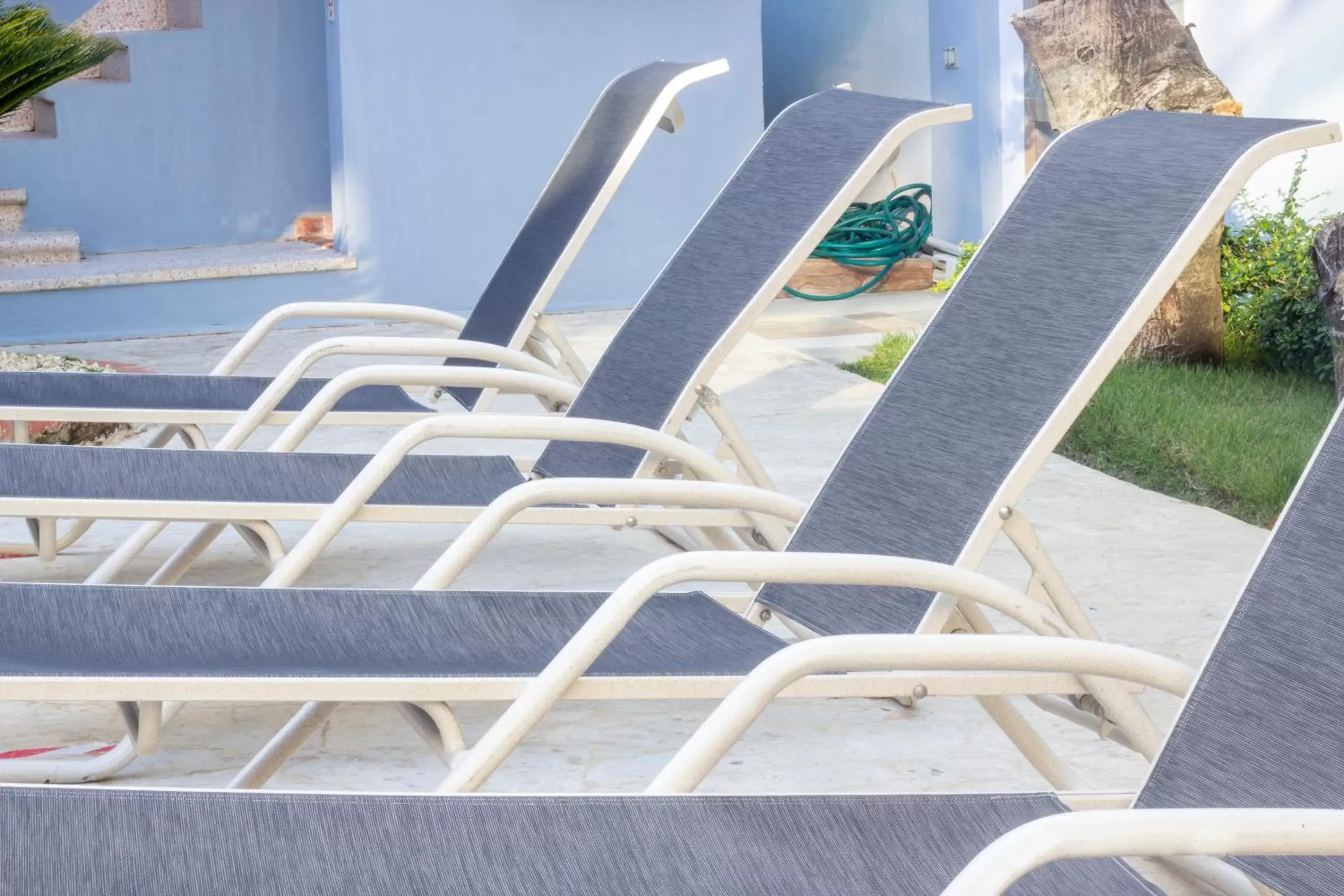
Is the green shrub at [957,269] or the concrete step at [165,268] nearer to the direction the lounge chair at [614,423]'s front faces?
the concrete step

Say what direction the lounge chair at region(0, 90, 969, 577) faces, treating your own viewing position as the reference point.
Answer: facing to the left of the viewer

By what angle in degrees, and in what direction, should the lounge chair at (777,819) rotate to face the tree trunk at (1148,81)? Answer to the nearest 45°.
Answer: approximately 90° to its right

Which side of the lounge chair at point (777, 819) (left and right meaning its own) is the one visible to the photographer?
left

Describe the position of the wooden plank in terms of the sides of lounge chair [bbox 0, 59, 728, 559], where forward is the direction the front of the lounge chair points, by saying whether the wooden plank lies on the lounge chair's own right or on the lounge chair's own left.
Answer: on the lounge chair's own right

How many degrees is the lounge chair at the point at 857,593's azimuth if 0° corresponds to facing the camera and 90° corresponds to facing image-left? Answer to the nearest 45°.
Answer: approximately 90°

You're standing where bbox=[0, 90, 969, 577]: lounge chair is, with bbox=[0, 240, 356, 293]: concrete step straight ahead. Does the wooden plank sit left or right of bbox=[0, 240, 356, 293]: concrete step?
right

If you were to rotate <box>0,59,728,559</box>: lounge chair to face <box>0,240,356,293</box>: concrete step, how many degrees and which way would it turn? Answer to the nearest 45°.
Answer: approximately 90° to its right

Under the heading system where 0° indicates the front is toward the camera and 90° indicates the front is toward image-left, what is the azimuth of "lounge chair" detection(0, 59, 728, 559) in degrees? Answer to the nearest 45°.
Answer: approximately 90°
